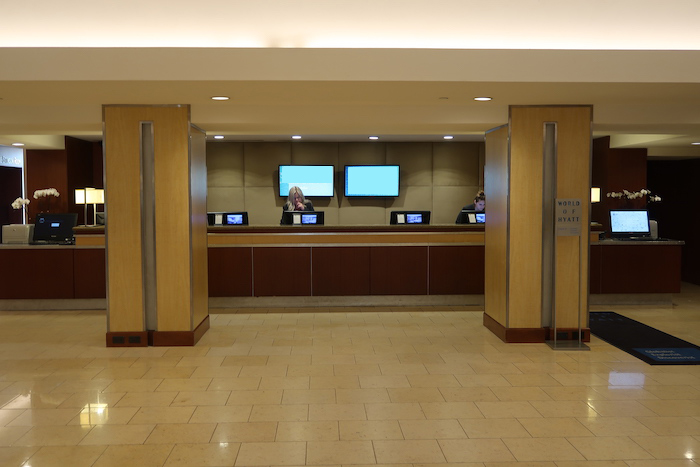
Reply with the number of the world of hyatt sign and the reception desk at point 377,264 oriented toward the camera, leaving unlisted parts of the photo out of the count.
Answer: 2

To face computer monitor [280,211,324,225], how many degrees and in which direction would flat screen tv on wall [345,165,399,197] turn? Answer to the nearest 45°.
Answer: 0° — it already faces it

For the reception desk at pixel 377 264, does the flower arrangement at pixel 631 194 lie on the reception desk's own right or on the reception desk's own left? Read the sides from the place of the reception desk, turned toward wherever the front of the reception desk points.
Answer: on the reception desk's own left

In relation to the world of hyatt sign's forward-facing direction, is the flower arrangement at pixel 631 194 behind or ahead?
behind

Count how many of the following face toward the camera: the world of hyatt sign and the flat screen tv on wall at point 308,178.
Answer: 2

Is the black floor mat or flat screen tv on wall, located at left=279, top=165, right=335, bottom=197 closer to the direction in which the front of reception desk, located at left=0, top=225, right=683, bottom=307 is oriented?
the black floor mat

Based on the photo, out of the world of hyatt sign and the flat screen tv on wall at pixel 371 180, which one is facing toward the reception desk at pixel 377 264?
the flat screen tv on wall

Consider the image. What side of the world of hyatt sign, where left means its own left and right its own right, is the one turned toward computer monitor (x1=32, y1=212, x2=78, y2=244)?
right

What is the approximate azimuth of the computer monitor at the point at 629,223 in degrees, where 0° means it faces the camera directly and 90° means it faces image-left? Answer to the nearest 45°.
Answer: approximately 0°

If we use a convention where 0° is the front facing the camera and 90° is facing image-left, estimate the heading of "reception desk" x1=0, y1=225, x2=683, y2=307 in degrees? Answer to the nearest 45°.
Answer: approximately 0°
